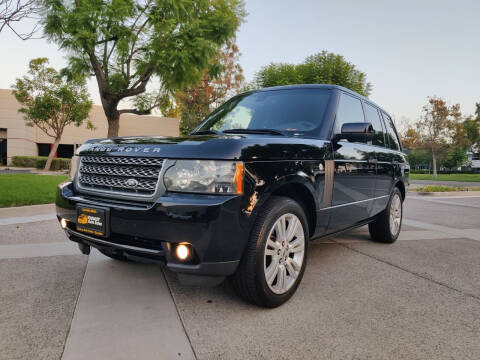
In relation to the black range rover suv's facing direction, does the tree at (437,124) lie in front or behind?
behind

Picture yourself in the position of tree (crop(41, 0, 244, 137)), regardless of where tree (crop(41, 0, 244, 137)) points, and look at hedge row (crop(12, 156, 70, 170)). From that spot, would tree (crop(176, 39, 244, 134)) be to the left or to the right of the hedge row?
right

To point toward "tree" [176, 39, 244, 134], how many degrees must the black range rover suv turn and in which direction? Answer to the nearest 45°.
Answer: approximately 135° to its right

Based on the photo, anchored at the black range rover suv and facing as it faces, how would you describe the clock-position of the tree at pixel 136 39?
The tree is roughly at 4 o'clock from the black range rover suv.

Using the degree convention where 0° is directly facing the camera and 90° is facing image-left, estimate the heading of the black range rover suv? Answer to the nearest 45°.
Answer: approximately 45°

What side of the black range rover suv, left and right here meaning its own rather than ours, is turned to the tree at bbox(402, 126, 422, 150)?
back

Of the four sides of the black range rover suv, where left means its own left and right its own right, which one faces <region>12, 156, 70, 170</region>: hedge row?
right

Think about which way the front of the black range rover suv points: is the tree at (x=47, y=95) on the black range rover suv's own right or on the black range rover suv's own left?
on the black range rover suv's own right
